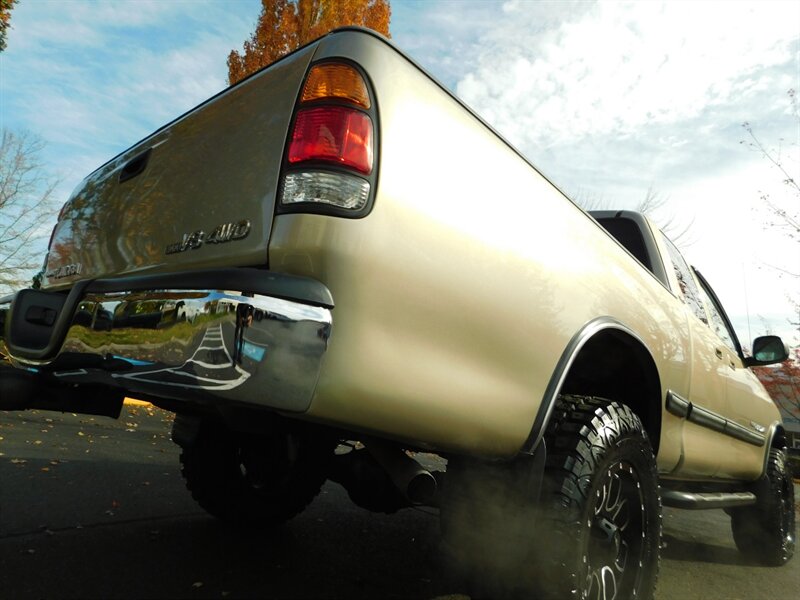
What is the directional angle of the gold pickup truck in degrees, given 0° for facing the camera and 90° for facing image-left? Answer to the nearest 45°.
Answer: approximately 225°

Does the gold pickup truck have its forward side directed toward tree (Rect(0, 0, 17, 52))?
no
